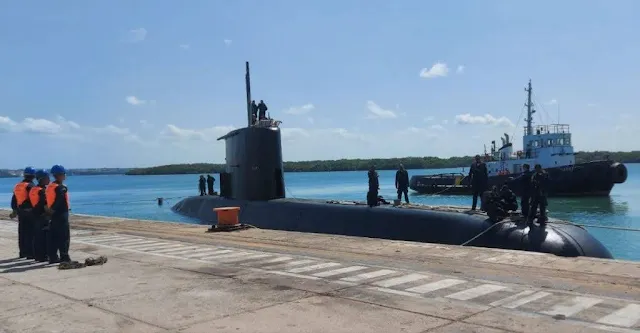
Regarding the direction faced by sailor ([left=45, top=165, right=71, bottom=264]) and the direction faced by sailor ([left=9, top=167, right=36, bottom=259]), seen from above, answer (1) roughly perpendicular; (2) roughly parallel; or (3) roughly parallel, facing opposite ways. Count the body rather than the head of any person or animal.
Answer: roughly parallel

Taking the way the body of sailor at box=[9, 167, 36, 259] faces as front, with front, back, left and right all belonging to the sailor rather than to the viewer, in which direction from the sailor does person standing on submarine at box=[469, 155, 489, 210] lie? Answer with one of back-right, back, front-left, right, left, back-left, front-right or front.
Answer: front-right

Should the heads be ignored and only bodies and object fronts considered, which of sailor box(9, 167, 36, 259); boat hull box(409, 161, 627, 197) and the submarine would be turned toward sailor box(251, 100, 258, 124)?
sailor box(9, 167, 36, 259)

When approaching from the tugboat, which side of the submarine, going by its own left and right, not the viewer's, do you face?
left

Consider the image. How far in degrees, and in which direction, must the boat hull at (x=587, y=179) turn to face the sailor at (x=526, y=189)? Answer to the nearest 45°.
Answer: approximately 90° to its right

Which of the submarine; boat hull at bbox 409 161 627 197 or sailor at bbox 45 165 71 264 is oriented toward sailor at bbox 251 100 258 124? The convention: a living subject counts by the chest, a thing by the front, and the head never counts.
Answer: sailor at bbox 45 165 71 264

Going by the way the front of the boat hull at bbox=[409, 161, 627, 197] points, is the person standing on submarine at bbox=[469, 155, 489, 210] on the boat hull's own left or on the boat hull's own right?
on the boat hull's own right

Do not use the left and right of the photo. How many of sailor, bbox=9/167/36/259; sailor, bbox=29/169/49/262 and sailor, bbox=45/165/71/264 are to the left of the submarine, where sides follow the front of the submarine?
0

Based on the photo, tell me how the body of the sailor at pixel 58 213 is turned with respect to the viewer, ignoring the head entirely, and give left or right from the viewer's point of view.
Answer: facing away from the viewer and to the right of the viewer

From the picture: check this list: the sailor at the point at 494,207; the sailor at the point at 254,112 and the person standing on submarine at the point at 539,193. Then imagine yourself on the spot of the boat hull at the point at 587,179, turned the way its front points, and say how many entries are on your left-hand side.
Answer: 0

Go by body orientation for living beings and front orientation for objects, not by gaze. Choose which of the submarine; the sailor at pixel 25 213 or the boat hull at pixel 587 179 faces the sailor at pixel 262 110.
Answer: the sailor at pixel 25 213

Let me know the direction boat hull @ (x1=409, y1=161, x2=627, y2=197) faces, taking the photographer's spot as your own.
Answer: facing to the right of the viewer

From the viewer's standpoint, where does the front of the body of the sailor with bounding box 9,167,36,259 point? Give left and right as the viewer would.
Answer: facing away from the viewer and to the right of the viewer
